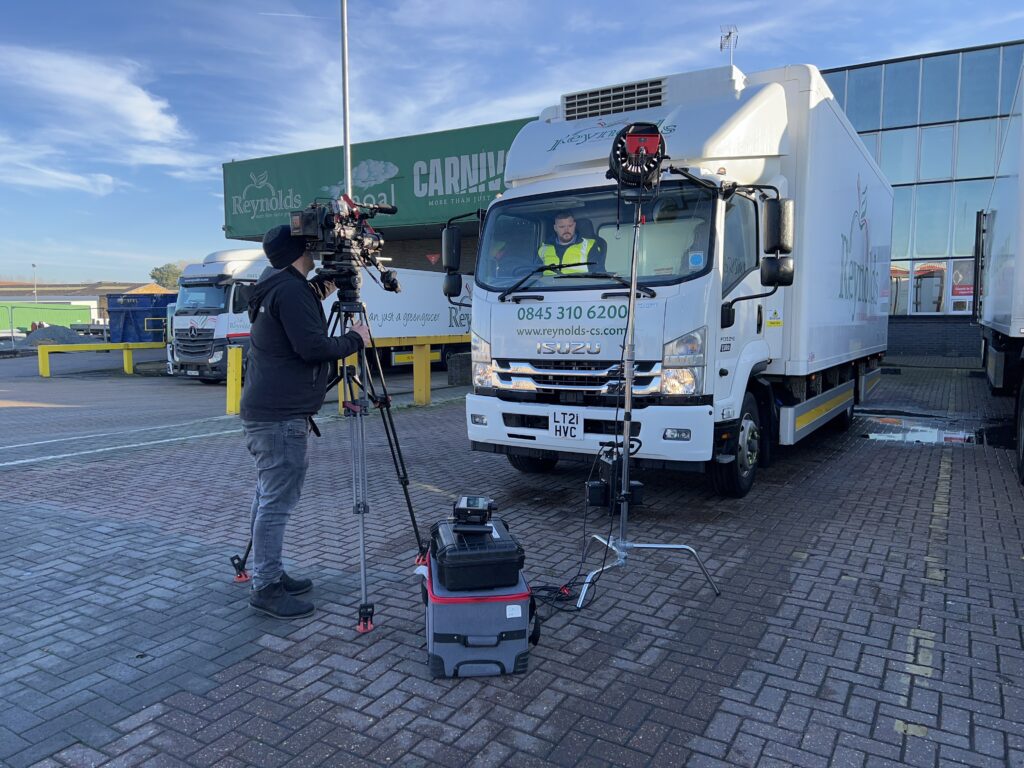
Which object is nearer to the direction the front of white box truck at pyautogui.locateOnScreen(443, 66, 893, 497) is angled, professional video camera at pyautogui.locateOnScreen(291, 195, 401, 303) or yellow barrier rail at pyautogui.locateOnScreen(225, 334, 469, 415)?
the professional video camera

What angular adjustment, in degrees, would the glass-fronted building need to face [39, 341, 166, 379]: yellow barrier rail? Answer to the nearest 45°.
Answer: approximately 45° to its right

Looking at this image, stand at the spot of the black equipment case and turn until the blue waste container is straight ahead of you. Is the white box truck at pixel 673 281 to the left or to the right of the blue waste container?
right

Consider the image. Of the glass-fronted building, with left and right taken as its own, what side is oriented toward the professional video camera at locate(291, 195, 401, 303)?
front

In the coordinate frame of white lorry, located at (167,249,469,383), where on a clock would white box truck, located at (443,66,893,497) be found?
The white box truck is roughly at 10 o'clock from the white lorry.

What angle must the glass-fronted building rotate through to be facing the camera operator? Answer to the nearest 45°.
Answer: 0° — it already faces them

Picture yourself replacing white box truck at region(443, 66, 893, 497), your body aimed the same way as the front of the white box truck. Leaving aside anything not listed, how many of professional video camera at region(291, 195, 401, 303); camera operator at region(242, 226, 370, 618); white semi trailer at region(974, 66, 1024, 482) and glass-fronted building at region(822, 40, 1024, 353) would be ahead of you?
2

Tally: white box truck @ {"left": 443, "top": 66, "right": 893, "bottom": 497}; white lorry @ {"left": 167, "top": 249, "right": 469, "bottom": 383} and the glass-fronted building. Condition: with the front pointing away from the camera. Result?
0

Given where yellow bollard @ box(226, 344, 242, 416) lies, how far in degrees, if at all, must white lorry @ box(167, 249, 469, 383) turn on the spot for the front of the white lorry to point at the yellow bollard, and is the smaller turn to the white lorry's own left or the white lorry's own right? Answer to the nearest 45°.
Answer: approximately 45° to the white lorry's own left

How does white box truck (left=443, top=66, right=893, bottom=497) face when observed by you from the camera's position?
facing the viewer and to the left of the viewer

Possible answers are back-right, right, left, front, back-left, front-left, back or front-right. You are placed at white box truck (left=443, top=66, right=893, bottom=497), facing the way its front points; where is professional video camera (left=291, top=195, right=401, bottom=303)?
front

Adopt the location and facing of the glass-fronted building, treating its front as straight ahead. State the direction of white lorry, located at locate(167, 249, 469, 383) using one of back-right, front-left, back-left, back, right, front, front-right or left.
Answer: front-right

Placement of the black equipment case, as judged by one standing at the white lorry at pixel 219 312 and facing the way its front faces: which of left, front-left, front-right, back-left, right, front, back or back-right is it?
front-left

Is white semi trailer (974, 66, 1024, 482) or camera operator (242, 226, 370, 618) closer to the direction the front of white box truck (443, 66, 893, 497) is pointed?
the camera operator

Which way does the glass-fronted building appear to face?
toward the camera

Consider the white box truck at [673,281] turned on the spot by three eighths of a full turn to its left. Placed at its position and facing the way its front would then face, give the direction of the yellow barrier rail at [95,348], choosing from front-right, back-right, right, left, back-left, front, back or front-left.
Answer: back-left

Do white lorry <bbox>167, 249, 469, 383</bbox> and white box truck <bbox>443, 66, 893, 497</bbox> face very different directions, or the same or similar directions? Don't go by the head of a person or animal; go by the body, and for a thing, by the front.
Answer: same or similar directions

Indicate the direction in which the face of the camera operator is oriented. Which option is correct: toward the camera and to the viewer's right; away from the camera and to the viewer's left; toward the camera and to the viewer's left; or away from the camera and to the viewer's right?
away from the camera and to the viewer's right
